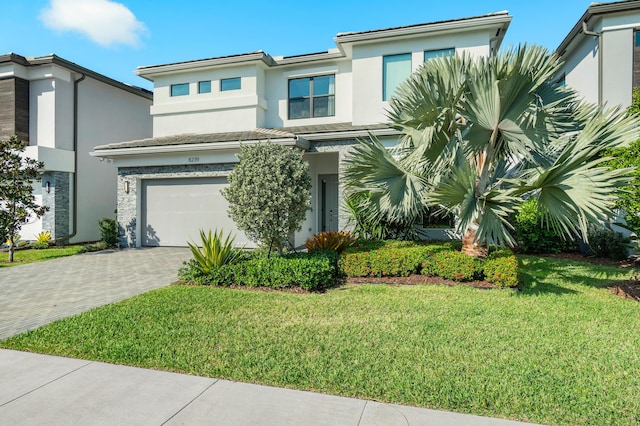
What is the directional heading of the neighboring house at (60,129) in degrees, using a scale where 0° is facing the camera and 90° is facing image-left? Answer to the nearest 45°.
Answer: approximately 45°

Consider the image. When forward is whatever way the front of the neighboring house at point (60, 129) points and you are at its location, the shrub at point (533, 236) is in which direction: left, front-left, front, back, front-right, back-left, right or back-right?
left

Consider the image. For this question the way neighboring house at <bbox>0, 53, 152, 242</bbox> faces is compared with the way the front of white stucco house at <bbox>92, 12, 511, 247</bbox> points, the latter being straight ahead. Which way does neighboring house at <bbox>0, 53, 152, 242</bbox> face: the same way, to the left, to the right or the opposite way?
the same way

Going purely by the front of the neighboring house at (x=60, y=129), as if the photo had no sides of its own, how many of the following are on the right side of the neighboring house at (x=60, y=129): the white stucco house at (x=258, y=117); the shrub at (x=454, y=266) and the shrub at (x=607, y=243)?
0

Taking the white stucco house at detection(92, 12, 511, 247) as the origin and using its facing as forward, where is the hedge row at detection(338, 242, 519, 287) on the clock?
The hedge row is roughly at 11 o'clock from the white stucco house.

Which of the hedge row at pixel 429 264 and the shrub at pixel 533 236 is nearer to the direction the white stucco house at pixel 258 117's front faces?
the hedge row

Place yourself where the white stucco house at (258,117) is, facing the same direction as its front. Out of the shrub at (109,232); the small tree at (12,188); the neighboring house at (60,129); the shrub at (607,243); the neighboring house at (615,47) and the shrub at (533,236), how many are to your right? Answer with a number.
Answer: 3

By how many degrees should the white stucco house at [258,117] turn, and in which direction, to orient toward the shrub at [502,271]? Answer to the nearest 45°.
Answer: approximately 45° to its left

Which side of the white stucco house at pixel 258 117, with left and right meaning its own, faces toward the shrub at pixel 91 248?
right

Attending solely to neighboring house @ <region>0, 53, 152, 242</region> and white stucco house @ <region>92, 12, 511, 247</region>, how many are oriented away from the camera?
0

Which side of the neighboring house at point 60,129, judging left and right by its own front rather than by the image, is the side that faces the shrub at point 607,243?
left

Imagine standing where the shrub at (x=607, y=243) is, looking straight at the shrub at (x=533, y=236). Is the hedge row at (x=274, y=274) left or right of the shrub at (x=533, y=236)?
left

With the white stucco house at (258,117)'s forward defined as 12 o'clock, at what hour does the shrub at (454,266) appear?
The shrub is roughly at 11 o'clock from the white stucco house.

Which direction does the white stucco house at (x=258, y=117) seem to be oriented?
toward the camera

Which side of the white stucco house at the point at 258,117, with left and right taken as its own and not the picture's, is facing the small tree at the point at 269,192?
front
